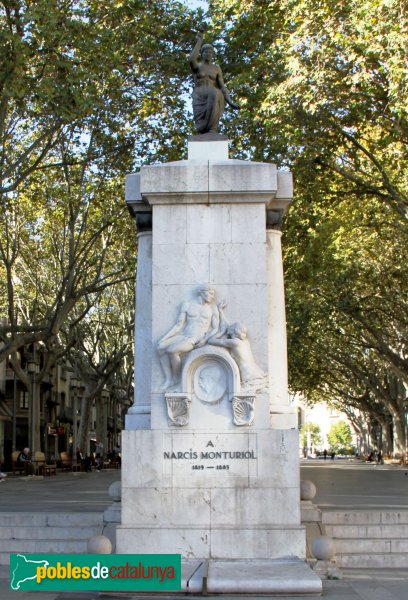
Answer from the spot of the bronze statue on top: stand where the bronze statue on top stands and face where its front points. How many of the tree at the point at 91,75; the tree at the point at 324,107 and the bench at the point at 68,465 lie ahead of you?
0

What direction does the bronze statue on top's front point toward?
toward the camera

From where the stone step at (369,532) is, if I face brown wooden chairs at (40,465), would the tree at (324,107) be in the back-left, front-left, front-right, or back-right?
front-right

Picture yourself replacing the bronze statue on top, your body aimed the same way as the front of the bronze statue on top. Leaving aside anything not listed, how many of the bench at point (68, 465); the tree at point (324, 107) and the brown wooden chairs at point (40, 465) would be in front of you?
0

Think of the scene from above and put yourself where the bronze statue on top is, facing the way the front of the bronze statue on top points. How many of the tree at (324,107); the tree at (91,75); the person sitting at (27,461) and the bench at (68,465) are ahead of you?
0

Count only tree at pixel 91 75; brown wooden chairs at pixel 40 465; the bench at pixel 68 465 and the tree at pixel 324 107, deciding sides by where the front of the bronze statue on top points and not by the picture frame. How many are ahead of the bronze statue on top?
0

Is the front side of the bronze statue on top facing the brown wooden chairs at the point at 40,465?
no

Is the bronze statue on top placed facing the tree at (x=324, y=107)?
no
